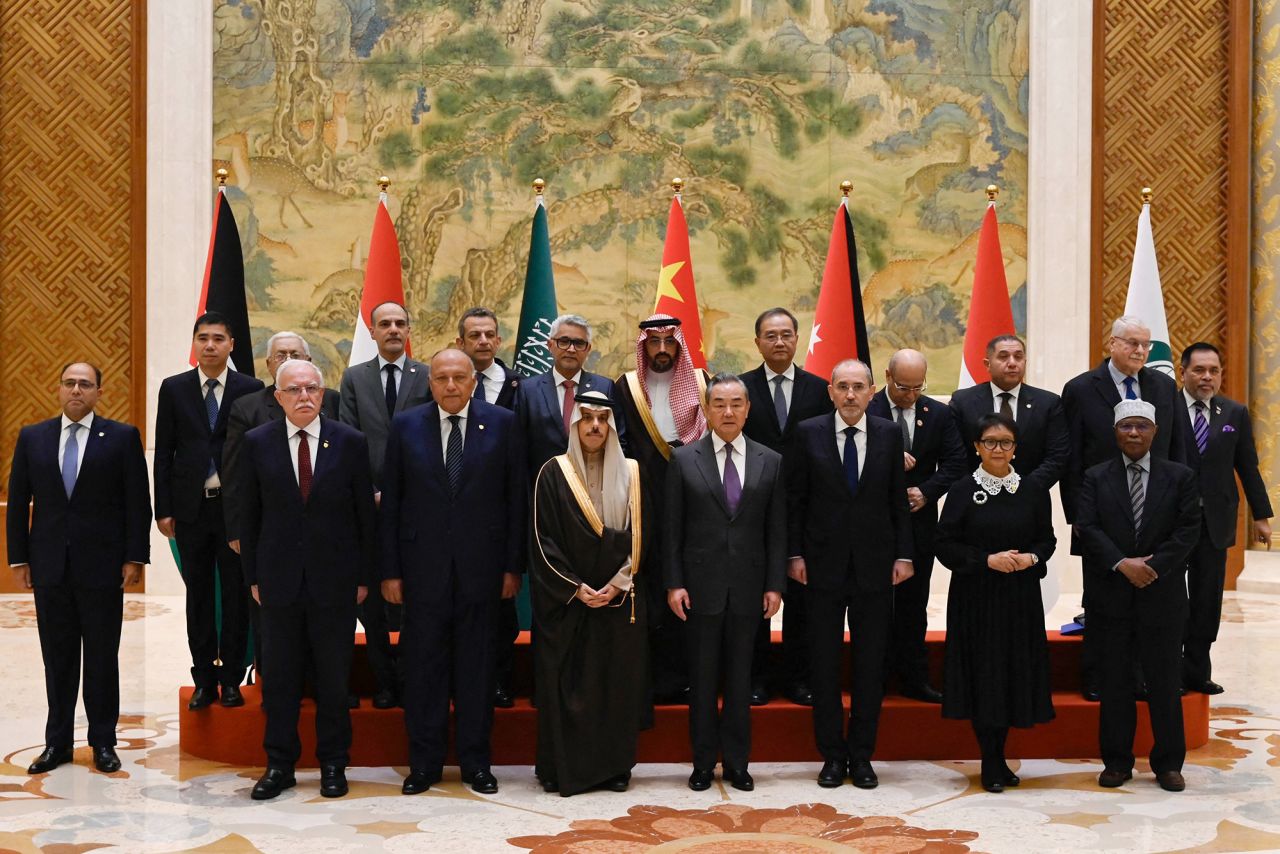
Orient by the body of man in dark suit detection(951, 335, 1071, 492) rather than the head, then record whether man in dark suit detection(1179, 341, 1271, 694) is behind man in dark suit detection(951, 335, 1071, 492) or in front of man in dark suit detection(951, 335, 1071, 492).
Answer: behind

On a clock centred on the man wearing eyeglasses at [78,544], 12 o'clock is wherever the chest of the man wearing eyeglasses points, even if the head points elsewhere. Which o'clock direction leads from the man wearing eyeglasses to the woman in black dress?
The woman in black dress is roughly at 10 o'clock from the man wearing eyeglasses.

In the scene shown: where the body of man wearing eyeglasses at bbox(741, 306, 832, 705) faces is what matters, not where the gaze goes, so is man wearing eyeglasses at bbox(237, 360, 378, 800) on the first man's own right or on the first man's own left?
on the first man's own right

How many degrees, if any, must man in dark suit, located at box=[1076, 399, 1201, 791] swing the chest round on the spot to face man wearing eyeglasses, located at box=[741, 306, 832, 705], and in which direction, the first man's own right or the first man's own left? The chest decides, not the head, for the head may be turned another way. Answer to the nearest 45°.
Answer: approximately 90° to the first man's own right
